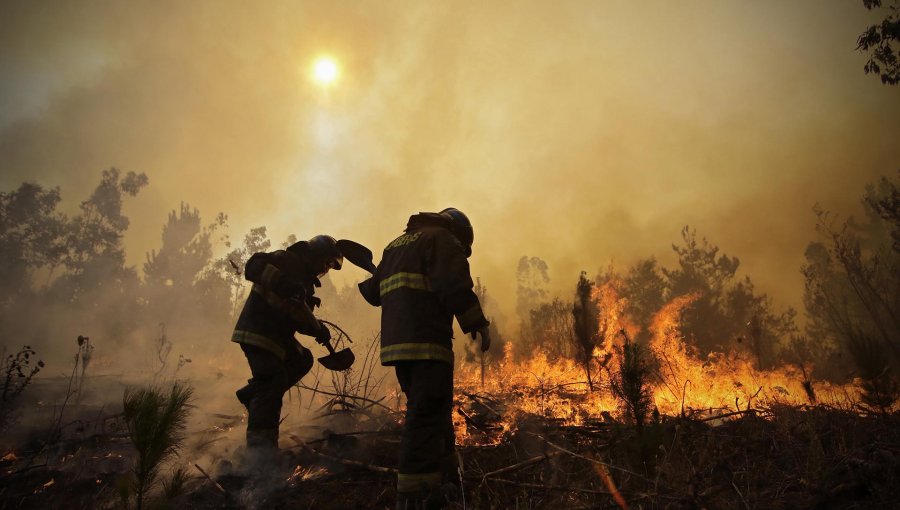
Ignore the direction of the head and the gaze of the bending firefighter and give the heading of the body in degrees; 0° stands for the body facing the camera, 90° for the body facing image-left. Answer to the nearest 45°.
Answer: approximately 270°

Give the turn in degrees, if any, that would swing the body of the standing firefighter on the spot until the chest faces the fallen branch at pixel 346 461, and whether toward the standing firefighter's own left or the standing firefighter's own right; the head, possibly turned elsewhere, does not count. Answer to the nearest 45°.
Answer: approximately 90° to the standing firefighter's own left

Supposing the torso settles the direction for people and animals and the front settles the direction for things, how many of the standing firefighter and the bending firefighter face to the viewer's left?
0

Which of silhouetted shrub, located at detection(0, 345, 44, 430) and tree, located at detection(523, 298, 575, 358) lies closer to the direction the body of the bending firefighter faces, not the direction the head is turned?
the tree

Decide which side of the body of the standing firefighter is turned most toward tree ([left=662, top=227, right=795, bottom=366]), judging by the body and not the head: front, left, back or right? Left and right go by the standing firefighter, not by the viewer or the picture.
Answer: front

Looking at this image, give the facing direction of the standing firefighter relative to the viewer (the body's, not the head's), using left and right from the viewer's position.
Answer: facing away from the viewer and to the right of the viewer

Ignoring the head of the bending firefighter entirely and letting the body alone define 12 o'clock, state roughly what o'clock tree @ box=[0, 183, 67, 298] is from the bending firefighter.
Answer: The tree is roughly at 8 o'clock from the bending firefighter.

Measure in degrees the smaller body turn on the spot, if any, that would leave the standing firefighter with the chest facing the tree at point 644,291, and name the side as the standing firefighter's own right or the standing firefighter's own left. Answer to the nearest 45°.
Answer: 0° — they already face it

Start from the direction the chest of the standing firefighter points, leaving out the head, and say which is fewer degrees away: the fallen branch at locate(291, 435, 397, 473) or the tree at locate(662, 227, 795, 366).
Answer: the tree

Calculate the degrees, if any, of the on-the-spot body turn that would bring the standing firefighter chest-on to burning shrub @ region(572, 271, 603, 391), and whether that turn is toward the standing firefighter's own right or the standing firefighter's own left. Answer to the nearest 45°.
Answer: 0° — they already face it

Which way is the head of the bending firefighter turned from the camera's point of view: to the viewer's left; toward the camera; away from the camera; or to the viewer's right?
to the viewer's right
